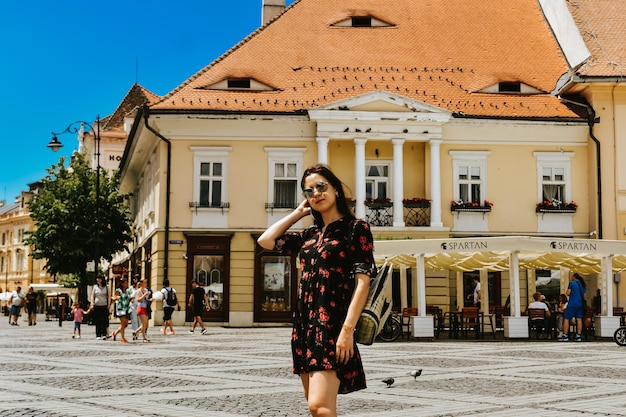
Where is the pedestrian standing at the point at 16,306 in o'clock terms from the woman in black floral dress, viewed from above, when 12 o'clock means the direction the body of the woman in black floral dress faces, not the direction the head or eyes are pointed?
The pedestrian standing is roughly at 4 o'clock from the woman in black floral dress.

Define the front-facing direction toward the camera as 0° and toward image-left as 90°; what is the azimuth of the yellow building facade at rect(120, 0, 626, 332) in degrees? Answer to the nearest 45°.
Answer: approximately 0°

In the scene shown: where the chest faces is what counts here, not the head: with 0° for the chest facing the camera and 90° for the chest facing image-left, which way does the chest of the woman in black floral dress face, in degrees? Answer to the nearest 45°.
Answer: approximately 45°

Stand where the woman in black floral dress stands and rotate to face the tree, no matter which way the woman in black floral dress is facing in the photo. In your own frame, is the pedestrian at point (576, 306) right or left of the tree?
right

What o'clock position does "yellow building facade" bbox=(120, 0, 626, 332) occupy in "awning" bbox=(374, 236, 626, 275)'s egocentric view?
The yellow building facade is roughly at 5 o'clock from the awning.

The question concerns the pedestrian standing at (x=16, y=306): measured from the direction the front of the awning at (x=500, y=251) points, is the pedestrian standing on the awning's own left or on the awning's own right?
on the awning's own right

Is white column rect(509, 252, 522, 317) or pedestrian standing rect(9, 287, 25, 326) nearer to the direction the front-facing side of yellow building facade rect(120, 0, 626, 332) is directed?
the white column

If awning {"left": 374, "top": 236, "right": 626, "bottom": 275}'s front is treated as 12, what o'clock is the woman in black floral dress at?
The woman in black floral dress is roughly at 12 o'clock from the awning.

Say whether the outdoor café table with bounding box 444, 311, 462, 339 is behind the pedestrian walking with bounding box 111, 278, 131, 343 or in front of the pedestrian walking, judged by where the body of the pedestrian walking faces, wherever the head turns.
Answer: behind

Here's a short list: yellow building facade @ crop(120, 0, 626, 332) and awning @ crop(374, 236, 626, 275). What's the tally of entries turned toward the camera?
2

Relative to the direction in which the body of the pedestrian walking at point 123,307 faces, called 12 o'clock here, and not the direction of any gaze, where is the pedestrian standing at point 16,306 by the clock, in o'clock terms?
the pedestrian standing at point 16,306 is roughly at 4 o'clock from the pedestrian walking at point 123,307.

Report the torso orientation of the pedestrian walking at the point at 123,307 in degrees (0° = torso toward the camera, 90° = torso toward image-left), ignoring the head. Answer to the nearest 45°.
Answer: approximately 45°
